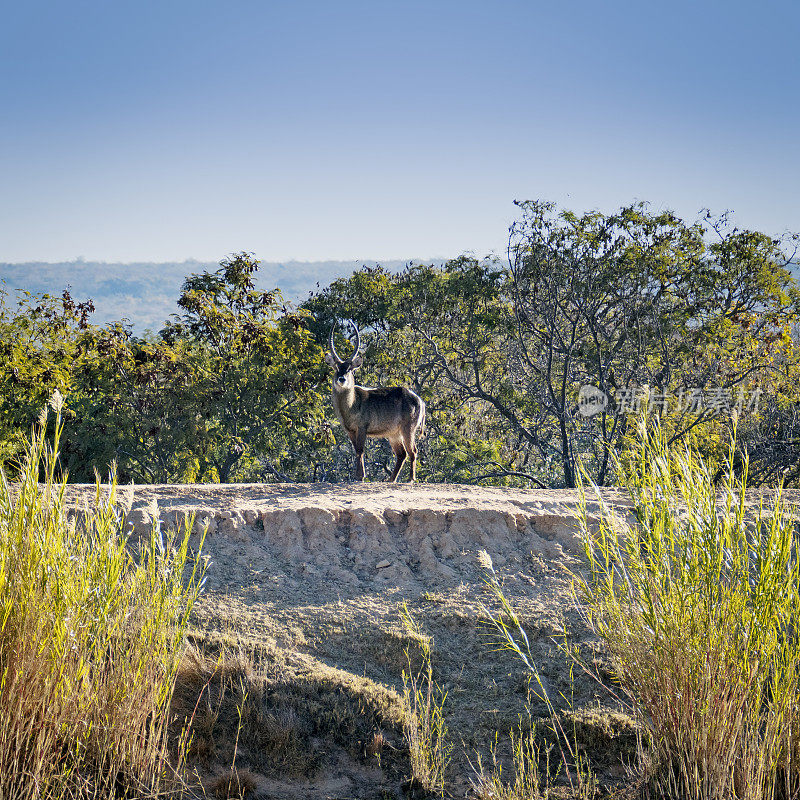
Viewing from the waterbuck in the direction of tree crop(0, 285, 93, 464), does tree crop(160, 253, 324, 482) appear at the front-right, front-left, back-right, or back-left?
front-right

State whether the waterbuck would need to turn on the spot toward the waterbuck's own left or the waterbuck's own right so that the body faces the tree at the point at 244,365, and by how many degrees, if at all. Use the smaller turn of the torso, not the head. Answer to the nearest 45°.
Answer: approximately 45° to the waterbuck's own right

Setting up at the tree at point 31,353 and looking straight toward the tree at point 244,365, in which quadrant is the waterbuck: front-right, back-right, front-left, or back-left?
front-right

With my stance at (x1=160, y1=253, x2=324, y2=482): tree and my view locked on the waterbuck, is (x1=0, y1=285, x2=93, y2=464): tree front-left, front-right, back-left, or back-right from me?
back-right

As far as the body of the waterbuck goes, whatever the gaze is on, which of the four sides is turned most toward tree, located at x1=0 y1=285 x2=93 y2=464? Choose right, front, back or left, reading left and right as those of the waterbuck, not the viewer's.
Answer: front

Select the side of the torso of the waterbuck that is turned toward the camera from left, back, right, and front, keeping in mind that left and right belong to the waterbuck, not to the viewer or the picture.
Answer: left

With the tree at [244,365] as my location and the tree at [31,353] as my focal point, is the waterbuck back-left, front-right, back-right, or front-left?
back-left
